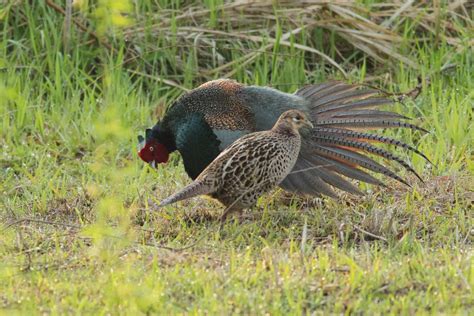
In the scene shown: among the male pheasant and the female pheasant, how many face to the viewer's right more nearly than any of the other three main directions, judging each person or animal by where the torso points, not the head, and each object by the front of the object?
1

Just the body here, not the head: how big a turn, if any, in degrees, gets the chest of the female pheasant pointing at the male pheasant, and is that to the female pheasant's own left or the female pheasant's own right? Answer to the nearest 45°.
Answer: approximately 45° to the female pheasant's own left

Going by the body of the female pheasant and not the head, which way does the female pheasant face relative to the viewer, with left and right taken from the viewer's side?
facing to the right of the viewer

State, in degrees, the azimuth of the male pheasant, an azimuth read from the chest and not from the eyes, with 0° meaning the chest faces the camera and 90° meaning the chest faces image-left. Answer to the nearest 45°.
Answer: approximately 90°

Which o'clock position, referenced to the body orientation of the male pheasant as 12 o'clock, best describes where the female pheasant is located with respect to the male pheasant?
The female pheasant is roughly at 10 o'clock from the male pheasant.

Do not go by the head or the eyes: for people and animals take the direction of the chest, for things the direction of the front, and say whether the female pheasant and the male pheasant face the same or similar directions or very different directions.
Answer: very different directions

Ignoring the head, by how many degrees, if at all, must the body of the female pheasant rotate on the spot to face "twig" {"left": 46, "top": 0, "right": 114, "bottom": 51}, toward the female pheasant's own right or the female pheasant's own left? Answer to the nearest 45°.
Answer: approximately 135° to the female pheasant's own left

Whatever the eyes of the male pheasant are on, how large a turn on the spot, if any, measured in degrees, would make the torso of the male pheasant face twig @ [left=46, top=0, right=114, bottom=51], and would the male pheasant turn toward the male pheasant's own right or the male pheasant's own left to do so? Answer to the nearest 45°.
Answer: approximately 45° to the male pheasant's own right
